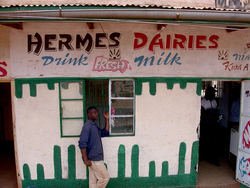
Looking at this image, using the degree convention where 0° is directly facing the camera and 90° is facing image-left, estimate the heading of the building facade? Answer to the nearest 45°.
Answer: approximately 0°
